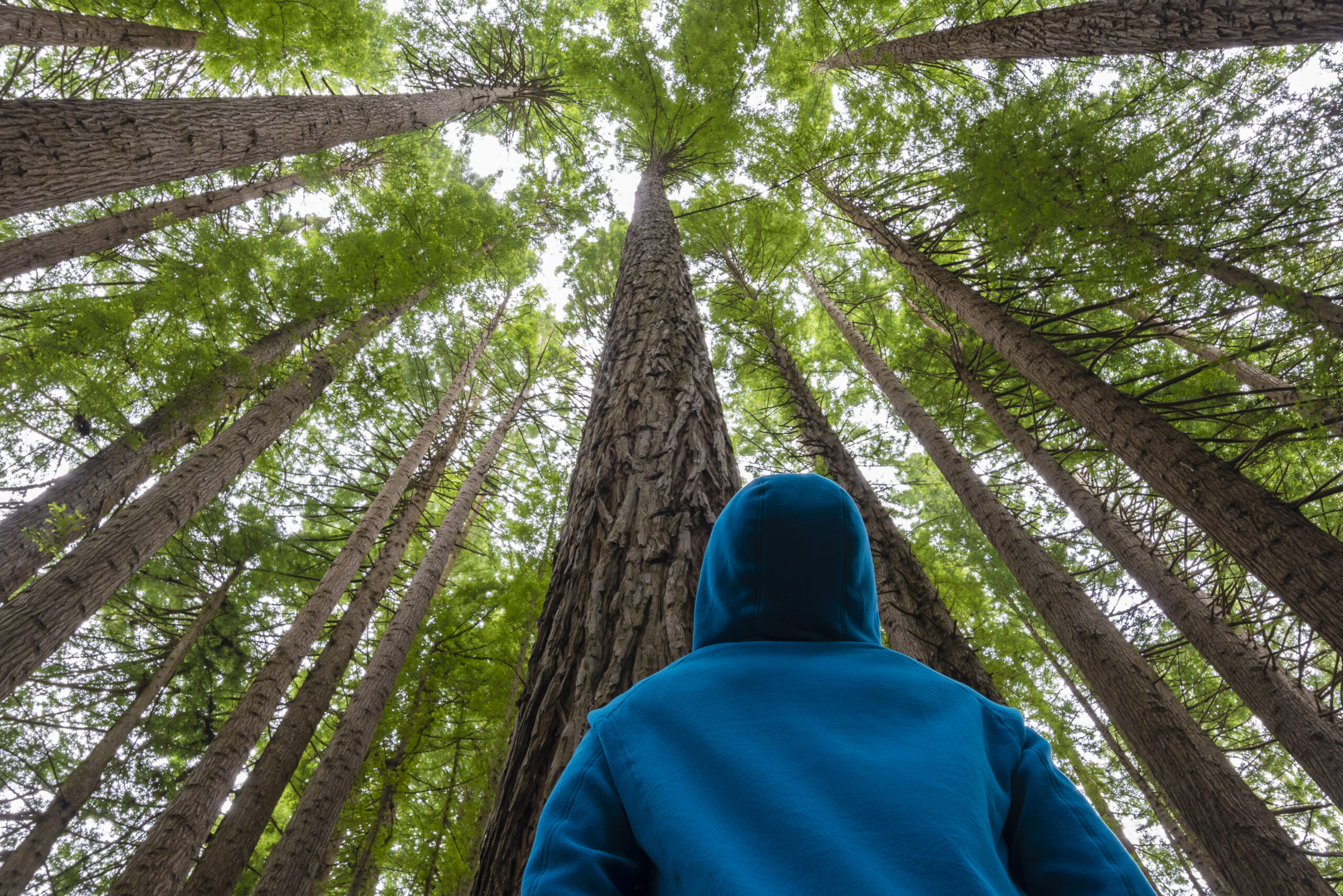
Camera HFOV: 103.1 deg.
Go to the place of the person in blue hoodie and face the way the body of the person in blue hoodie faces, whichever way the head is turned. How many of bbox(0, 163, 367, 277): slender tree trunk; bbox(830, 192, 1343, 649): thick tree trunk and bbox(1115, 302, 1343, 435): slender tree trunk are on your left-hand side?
1

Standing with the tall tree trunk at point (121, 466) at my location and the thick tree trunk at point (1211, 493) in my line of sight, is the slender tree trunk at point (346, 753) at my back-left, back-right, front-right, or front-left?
front-left

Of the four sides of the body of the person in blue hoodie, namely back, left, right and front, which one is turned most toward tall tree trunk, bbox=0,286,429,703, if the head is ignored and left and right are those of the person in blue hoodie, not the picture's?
left

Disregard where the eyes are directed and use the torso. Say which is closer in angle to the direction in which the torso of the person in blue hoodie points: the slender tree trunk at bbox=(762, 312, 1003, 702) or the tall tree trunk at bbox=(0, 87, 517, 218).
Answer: the slender tree trunk

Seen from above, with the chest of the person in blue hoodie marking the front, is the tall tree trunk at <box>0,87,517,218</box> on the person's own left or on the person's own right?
on the person's own left

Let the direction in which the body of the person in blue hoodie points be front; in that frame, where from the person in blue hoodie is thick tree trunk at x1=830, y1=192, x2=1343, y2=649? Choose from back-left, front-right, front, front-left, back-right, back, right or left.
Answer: front-right

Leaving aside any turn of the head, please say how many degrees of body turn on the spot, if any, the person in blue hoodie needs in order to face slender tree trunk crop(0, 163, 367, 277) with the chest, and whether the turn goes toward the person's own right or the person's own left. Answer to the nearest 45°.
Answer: approximately 90° to the person's own left

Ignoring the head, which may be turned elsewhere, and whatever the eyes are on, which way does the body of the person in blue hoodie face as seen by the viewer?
away from the camera

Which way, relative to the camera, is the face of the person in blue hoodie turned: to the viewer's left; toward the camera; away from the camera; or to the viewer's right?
away from the camera

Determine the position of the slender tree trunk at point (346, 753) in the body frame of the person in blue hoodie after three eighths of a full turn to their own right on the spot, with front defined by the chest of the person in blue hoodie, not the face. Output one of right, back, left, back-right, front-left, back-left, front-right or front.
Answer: back

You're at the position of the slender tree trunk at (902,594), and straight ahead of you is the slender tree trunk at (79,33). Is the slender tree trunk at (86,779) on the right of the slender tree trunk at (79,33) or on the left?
right

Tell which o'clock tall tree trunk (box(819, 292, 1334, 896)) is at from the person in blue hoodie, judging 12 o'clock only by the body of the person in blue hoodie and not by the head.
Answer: The tall tree trunk is roughly at 1 o'clock from the person in blue hoodie.

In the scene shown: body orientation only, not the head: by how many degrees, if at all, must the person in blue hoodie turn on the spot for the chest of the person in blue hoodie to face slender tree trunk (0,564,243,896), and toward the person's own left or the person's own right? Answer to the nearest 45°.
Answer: approximately 45° to the person's own left

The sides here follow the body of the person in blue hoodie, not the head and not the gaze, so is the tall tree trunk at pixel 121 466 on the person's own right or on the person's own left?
on the person's own left

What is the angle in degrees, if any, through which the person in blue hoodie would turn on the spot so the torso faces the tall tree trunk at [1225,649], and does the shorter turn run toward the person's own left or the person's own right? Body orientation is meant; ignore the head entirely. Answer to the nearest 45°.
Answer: approximately 45° to the person's own right
